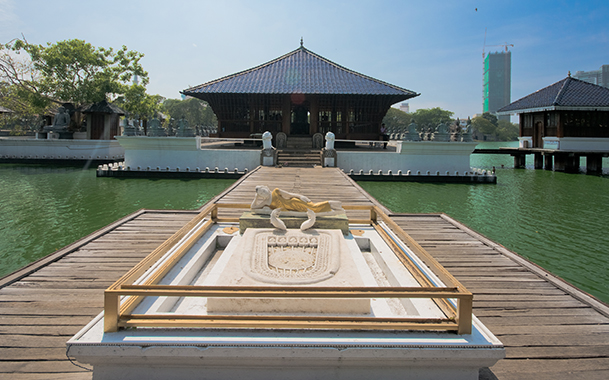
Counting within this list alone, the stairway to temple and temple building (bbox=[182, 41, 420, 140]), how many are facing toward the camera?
2

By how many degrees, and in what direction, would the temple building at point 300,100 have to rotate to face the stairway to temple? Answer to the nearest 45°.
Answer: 0° — it already faces it

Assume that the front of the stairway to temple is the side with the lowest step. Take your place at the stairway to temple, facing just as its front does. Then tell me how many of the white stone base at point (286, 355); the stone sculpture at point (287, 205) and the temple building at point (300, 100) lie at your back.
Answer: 1

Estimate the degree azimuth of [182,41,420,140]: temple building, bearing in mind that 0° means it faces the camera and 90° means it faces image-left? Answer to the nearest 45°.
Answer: approximately 0°

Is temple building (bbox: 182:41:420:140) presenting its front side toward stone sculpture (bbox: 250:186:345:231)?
yes
